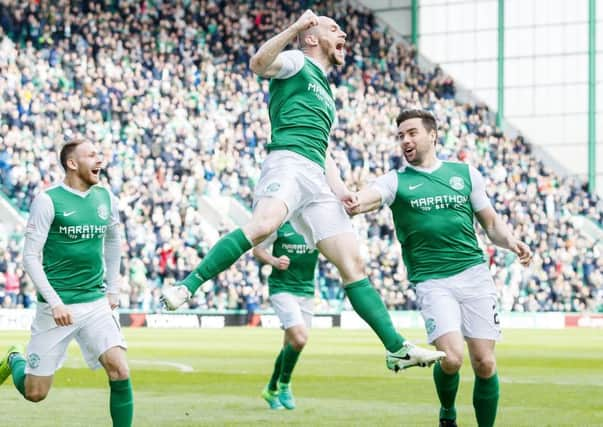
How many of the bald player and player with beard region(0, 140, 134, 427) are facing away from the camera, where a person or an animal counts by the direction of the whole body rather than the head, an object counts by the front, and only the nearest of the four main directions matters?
0

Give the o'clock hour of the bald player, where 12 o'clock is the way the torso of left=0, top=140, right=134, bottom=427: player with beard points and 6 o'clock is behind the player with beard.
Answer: The bald player is roughly at 11 o'clock from the player with beard.

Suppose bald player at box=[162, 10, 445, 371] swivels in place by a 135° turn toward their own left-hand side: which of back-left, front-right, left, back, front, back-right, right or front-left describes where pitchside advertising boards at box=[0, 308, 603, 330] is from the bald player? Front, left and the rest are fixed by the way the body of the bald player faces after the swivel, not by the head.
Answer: front

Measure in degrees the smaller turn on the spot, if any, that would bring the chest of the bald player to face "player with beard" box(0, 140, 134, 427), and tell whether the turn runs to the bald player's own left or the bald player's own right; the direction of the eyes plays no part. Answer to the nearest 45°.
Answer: approximately 135° to the bald player's own right

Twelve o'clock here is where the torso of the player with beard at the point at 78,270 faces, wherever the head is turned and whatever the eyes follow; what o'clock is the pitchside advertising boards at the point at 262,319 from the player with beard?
The pitchside advertising boards is roughly at 8 o'clock from the player with beard.

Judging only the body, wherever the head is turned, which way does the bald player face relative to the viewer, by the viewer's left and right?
facing the viewer and to the right of the viewer

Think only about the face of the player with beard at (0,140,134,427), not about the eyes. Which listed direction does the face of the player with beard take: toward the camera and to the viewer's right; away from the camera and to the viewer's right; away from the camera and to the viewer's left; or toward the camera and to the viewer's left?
toward the camera and to the viewer's right
